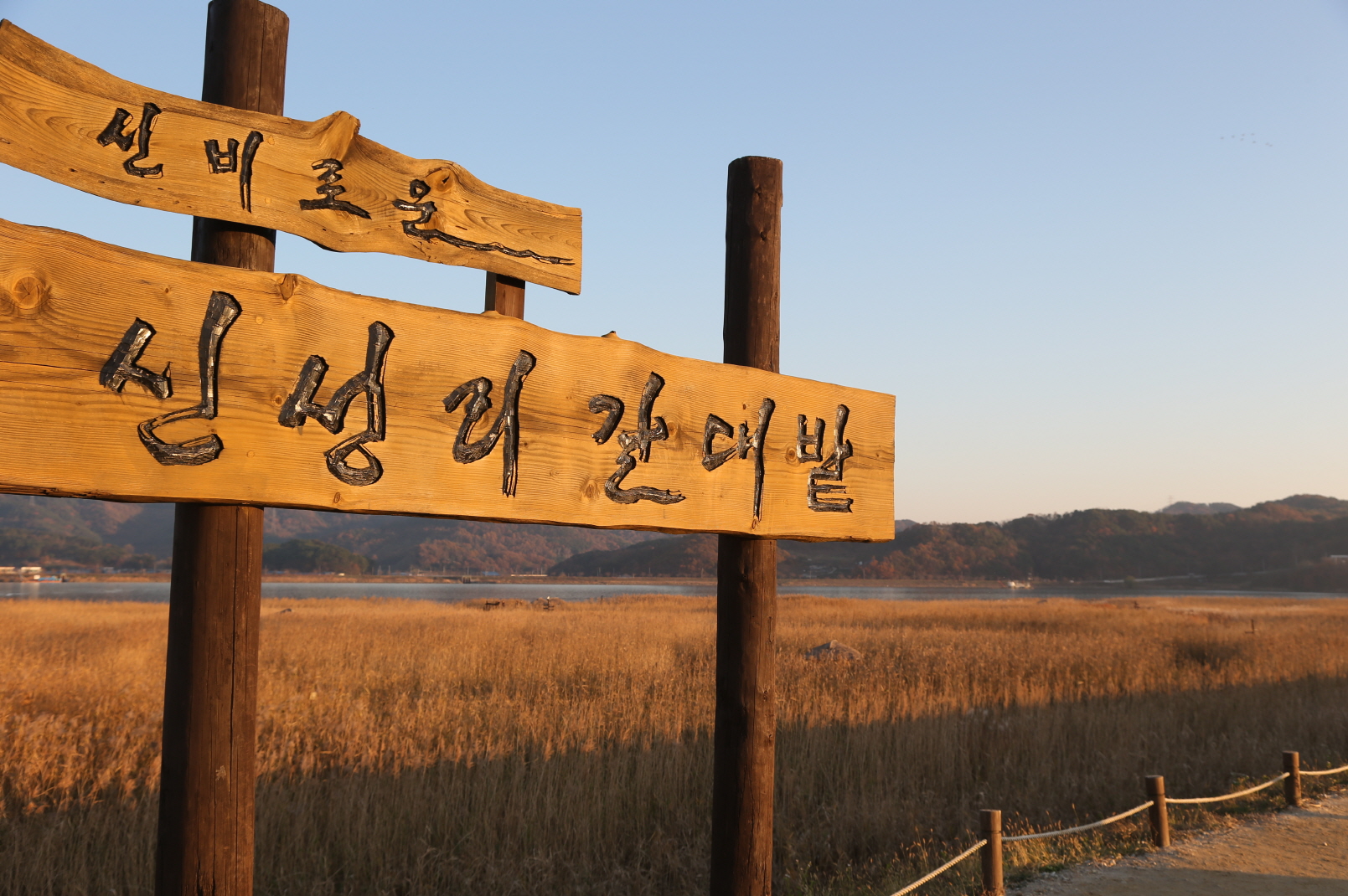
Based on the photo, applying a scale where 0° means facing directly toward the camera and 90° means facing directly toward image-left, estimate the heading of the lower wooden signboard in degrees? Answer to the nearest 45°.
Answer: approximately 315°

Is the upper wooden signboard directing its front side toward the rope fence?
no

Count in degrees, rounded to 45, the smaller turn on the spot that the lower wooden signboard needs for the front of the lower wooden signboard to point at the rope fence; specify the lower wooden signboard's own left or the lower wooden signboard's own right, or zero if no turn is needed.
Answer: approximately 90° to the lower wooden signboard's own left

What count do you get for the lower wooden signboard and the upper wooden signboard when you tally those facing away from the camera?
0

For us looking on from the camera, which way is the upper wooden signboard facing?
facing the viewer and to the right of the viewer

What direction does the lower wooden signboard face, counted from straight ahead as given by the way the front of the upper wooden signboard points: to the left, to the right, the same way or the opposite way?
the same way
